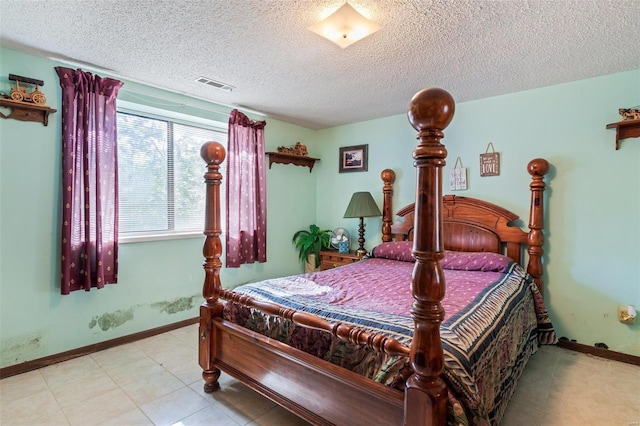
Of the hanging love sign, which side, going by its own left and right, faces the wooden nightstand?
right

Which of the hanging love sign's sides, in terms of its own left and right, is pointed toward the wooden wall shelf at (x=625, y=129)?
left

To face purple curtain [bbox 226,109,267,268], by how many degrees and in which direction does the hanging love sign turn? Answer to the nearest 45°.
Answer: approximately 90° to its right

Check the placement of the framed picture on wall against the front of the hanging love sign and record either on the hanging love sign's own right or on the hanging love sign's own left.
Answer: on the hanging love sign's own right

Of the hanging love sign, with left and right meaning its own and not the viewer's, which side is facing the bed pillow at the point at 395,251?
right

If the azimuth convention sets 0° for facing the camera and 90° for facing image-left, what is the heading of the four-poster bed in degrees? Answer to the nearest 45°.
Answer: approximately 45°

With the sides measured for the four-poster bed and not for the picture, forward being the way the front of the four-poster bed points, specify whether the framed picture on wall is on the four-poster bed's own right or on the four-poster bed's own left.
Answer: on the four-poster bed's own right
